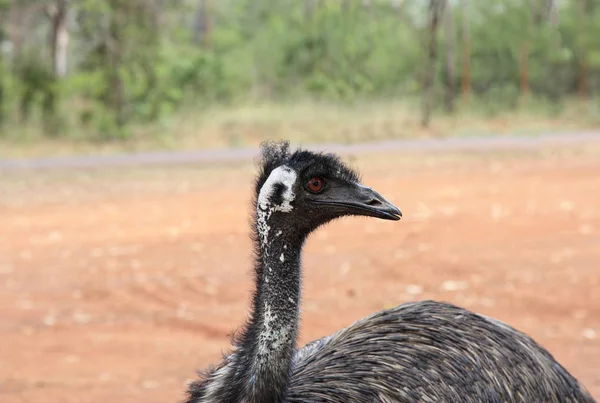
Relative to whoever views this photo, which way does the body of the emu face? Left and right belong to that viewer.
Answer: facing to the left of the viewer
